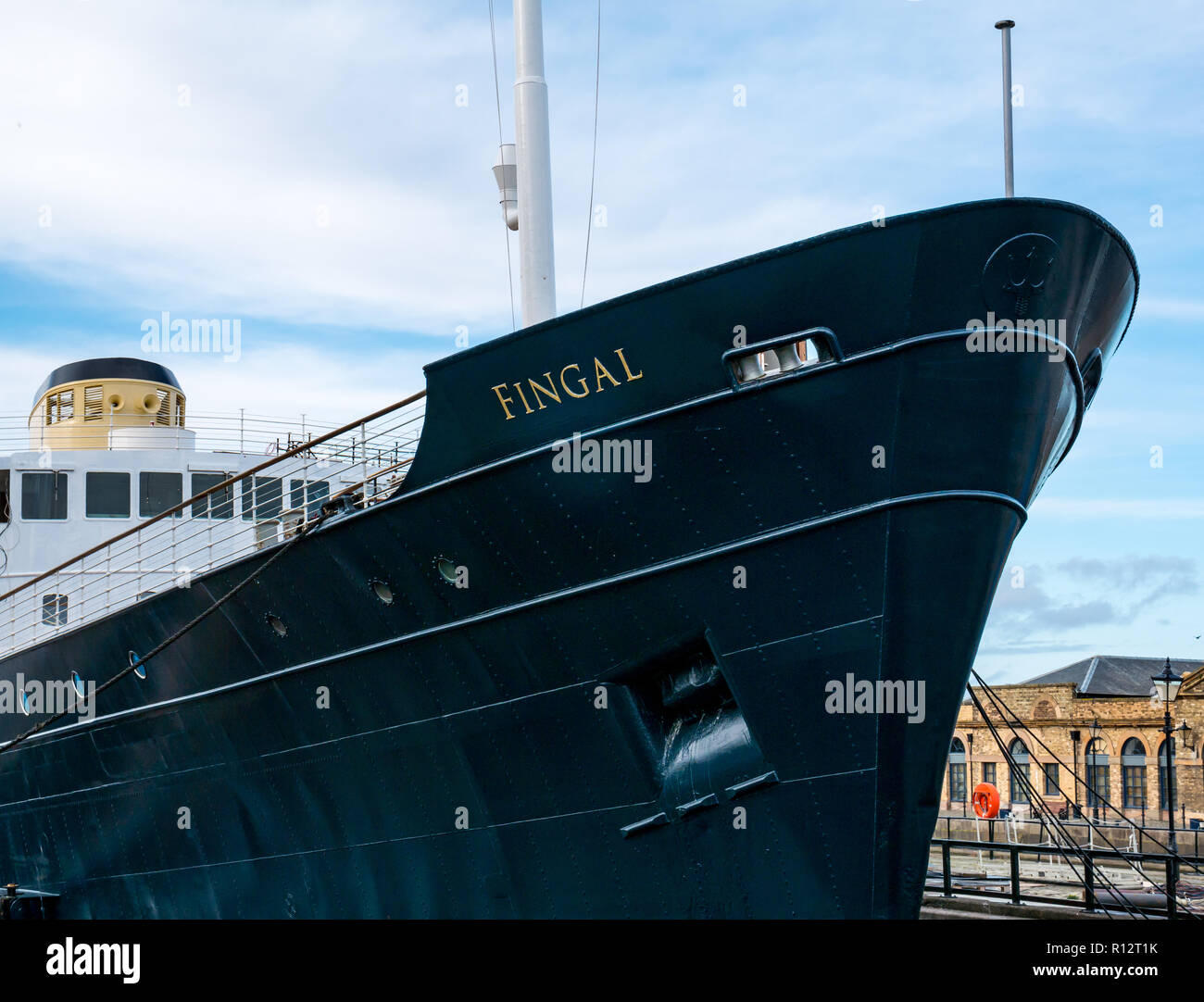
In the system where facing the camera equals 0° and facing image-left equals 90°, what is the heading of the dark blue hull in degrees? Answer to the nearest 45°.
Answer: approximately 315°

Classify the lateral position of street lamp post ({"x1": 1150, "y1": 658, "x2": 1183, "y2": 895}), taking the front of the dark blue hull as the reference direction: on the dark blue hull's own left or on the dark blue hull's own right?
on the dark blue hull's own left

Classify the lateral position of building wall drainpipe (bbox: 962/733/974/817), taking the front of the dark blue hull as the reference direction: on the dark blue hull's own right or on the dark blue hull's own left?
on the dark blue hull's own left

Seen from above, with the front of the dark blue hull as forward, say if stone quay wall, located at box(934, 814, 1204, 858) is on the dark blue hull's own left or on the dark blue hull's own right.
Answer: on the dark blue hull's own left

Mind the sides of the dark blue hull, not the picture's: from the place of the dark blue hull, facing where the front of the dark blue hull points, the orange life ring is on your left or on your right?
on your left
